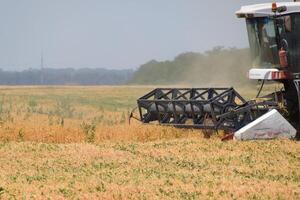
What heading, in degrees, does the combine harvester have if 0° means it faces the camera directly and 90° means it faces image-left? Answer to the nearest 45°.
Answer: approximately 45°
